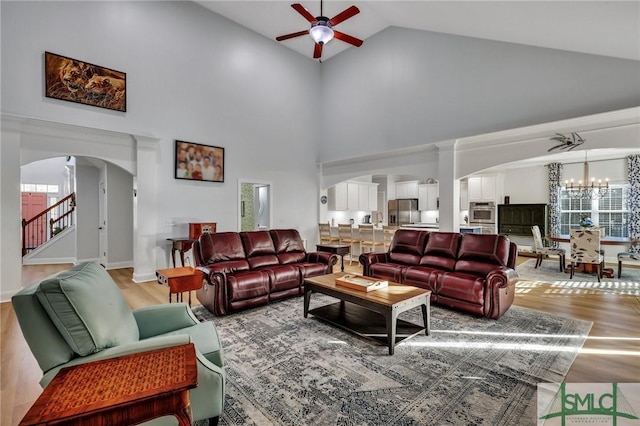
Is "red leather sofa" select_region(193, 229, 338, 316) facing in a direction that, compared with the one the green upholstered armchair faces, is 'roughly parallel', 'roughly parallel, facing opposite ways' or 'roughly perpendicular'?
roughly perpendicular

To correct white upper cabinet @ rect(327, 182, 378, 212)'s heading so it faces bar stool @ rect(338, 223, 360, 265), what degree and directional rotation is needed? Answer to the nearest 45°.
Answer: approximately 45° to its right

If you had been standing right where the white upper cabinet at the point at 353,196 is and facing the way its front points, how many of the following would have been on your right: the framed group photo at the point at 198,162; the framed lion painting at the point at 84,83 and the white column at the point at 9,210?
3

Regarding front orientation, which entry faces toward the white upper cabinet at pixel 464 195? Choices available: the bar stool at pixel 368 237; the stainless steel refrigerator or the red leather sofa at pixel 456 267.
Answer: the bar stool

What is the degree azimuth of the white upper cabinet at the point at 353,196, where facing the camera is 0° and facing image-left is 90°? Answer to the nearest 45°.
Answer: approximately 315°

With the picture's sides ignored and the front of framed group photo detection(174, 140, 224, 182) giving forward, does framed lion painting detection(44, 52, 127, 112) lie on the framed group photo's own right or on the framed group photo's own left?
on the framed group photo's own right

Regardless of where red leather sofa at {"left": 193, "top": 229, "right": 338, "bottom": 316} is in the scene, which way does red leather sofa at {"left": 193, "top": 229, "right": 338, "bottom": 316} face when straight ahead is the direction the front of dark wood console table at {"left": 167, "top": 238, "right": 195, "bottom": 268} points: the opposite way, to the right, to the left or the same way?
the same way

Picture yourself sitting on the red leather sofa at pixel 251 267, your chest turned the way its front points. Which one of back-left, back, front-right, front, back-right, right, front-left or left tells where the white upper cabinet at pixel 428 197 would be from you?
left

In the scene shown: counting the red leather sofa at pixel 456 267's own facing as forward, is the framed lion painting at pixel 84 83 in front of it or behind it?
in front

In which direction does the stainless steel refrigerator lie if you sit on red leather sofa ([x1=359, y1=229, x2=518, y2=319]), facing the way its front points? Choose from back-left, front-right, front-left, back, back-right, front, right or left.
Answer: back-right

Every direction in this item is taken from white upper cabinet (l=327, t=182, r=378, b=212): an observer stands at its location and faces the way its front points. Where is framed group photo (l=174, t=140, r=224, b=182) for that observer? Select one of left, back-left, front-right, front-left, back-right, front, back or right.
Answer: right

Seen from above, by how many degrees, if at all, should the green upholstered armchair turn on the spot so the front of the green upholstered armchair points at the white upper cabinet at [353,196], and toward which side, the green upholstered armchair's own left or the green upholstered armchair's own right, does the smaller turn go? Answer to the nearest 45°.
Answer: approximately 45° to the green upholstered armchair's own left

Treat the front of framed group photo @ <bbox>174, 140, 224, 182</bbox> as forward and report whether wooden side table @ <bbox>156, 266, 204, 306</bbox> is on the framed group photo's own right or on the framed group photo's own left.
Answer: on the framed group photo's own right

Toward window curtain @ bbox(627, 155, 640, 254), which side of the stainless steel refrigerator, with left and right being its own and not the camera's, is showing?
left

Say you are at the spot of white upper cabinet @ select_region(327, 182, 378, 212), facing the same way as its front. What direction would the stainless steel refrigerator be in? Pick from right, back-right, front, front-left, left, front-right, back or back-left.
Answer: left

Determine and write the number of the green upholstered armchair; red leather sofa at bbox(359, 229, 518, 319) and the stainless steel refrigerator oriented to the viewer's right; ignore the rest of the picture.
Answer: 1

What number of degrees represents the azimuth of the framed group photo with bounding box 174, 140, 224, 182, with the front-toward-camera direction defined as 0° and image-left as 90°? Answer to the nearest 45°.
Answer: approximately 315°

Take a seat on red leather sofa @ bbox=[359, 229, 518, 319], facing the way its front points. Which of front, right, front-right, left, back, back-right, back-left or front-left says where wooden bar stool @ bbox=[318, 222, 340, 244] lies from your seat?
right

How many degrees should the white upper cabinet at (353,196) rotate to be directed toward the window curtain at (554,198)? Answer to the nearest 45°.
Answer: approximately 45° to its left
